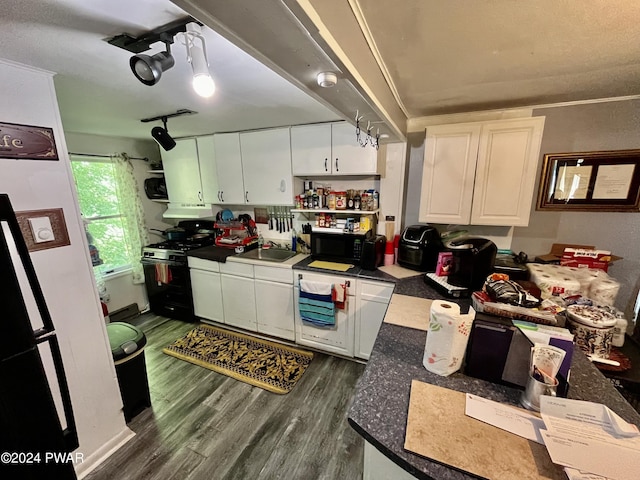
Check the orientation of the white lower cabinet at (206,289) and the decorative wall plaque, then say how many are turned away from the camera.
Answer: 0

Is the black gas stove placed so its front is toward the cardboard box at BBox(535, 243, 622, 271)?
no

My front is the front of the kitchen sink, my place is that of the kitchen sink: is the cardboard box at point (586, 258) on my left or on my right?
on my left

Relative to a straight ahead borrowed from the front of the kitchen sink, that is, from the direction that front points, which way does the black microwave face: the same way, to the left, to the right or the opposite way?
the same way

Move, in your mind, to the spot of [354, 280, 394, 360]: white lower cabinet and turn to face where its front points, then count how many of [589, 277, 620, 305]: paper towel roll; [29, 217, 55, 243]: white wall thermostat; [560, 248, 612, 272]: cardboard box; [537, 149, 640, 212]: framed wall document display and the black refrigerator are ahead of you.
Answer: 2

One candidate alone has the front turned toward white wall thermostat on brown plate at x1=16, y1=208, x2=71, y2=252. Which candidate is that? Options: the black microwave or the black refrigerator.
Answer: the black microwave

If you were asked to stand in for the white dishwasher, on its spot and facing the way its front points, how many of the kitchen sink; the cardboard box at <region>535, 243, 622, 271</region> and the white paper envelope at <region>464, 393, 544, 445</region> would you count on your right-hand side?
1

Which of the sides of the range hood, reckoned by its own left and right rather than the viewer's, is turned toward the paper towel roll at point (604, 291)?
left

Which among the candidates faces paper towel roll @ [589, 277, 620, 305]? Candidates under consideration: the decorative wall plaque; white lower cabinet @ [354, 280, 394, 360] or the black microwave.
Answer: the decorative wall plaque

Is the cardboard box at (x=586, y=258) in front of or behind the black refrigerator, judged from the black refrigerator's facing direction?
in front

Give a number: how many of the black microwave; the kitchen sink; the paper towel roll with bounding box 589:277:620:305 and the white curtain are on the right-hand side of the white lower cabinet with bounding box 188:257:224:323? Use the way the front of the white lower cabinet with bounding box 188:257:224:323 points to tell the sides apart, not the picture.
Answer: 1

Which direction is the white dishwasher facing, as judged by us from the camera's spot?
facing the viewer and to the left of the viewer

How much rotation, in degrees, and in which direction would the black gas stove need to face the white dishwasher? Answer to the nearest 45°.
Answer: approximately 90° to its left

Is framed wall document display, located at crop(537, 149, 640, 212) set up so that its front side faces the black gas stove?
no

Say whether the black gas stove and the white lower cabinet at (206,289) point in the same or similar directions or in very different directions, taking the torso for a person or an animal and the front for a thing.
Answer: same or similar directions

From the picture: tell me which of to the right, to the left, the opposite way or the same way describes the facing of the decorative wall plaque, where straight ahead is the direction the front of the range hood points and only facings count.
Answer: to the left

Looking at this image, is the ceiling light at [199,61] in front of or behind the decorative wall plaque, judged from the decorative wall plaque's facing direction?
in front

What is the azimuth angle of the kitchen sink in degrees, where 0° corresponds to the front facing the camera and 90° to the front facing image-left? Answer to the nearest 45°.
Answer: approximately 45°
